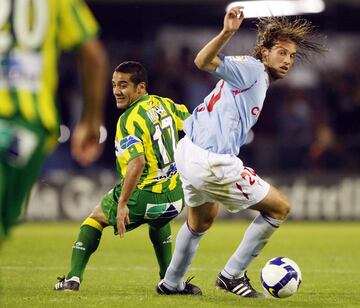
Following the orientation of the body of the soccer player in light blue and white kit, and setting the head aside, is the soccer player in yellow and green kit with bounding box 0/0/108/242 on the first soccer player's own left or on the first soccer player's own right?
on the first soccer player's own right

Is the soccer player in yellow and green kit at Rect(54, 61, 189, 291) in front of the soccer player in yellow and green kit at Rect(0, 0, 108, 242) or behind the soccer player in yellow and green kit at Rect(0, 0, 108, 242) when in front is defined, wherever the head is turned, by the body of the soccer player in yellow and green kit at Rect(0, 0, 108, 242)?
in front

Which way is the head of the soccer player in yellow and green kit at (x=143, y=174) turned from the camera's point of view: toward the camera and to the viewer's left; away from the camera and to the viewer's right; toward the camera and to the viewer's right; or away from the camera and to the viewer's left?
toward the camera and to the viewer's left

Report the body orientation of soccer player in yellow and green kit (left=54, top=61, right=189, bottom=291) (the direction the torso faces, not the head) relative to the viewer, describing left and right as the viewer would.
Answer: facing away from the viewer and to the left of the viewer

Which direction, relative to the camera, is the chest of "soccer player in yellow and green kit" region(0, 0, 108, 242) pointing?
away from the camera

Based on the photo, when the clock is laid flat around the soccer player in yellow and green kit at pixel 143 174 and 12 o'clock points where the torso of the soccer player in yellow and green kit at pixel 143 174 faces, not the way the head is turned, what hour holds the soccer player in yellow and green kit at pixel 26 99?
the soccer player in yellow and green kit at pixel 26 99 is roughly at 8 o'clock from the soccer player in yellow and green kit at pixel 143 174.
